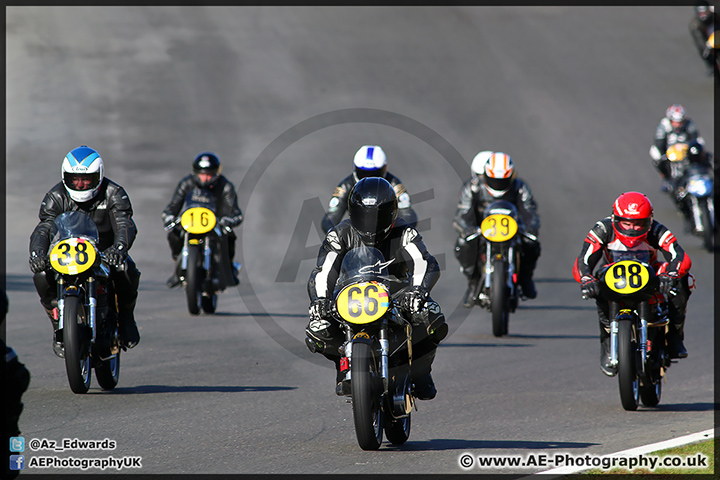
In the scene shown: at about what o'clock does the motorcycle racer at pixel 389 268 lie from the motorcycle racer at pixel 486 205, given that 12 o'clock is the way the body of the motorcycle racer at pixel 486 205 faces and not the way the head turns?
the motorcycle racer at pixel 389 268 is roughly at 12 o'clock from the motorcycle racer at pixel 486 205.

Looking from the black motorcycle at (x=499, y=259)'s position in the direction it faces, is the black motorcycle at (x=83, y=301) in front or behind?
in front

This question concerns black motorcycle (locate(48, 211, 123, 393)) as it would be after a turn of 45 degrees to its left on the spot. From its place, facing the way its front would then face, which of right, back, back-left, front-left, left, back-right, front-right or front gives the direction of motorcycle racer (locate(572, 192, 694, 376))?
front-left

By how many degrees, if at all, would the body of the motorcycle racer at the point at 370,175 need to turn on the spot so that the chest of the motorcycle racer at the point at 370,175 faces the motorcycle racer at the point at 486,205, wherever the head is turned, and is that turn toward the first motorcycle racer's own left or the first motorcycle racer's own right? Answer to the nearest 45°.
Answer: approximately 135° to the first motorcycle racer's own left

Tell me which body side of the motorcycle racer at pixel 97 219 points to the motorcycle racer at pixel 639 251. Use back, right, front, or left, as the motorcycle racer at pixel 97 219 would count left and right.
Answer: left

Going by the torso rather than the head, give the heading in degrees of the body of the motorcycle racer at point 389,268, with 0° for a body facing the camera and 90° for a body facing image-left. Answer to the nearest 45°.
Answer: approximately 0°
